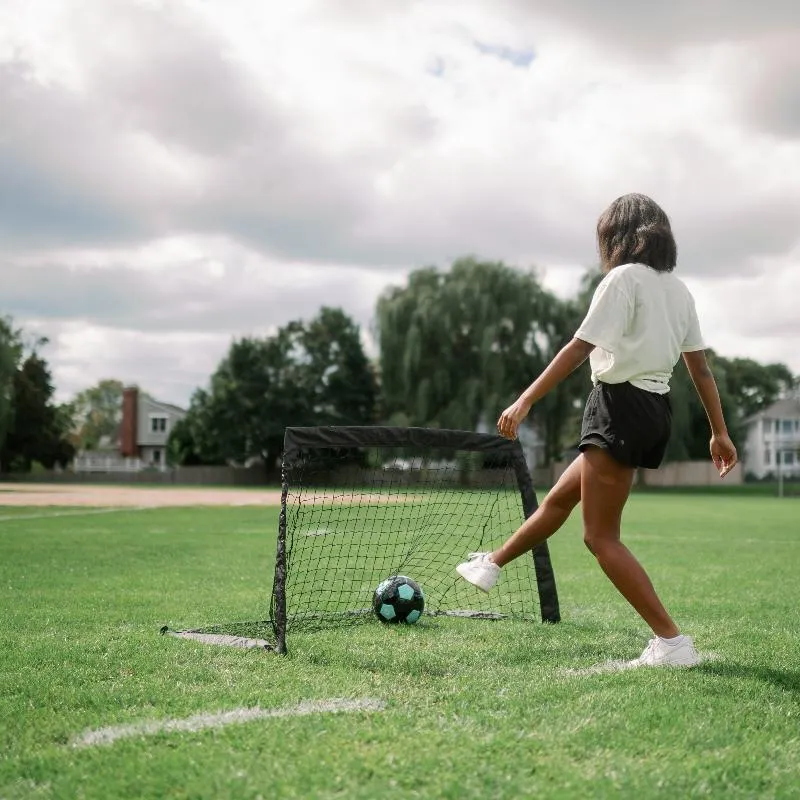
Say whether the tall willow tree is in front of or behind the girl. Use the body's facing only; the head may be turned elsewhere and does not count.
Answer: in front

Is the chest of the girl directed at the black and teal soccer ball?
yes

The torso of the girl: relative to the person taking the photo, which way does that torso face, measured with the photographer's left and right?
facing away from the viewer and to the left of the viewer

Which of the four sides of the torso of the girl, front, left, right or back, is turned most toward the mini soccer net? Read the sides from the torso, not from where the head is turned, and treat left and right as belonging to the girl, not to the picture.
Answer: front

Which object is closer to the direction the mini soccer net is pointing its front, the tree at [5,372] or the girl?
the girl

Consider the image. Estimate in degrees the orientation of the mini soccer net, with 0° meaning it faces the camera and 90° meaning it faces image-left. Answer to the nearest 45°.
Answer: approximately 315°

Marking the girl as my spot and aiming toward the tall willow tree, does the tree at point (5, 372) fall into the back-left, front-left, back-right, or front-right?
front-left

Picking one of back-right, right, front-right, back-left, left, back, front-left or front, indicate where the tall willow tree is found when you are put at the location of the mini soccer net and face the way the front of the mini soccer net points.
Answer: back-left

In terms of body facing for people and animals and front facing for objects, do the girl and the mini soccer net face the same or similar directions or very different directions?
very different directions

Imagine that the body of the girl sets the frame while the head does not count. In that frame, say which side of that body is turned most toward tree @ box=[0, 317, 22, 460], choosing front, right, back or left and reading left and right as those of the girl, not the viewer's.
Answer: front
